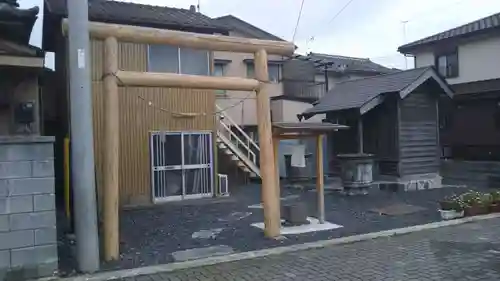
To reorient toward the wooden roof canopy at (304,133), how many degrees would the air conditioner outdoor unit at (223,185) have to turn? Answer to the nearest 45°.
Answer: approximately 90° to its right

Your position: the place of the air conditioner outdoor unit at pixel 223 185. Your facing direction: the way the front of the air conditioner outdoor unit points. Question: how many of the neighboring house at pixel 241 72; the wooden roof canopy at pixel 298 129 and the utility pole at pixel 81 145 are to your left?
1

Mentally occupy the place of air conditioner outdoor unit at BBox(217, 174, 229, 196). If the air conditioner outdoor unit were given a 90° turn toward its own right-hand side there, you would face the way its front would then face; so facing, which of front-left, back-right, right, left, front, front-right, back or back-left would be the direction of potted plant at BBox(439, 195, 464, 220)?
front-left

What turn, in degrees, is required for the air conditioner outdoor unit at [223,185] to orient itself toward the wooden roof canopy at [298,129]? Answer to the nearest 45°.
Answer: approximately 90° to its right

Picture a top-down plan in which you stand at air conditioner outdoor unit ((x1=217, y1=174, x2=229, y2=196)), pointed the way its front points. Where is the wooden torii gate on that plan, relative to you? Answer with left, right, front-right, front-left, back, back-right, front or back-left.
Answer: right

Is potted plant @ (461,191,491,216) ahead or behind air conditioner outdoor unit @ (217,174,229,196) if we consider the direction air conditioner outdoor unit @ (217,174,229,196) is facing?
ahead

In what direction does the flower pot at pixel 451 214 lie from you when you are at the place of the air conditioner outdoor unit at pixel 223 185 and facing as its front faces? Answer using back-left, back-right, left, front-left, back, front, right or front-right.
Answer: front-right

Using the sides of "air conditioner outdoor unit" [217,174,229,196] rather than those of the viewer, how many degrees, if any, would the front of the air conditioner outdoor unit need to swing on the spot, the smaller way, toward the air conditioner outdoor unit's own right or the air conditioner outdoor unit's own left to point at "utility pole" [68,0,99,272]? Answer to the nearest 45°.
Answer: approximately 90° to the air conditioner outdoor unit's own right

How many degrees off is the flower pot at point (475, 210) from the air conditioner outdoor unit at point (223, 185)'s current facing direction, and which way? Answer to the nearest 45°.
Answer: approximately 45° to its right

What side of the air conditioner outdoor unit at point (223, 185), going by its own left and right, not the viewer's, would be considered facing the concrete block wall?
right
